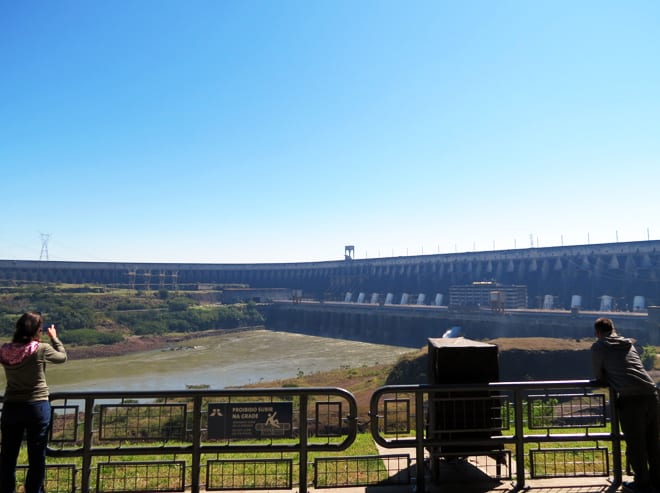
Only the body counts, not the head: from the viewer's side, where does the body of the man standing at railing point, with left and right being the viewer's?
facing away from the viewer and to the left of the viewer

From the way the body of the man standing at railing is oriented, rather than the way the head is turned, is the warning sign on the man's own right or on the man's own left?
on the man's own left

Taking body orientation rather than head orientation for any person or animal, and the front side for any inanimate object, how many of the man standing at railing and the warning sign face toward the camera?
1

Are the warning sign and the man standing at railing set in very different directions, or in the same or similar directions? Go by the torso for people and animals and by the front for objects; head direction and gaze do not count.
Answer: very different directions

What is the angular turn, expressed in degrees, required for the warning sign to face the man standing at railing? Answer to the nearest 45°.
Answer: approximately 90° to its left

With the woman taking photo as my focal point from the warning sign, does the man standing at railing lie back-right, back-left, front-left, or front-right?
back-left

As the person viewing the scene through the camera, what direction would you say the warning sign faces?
facing the viewer

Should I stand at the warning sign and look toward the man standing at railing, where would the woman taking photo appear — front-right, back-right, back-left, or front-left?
back-right
